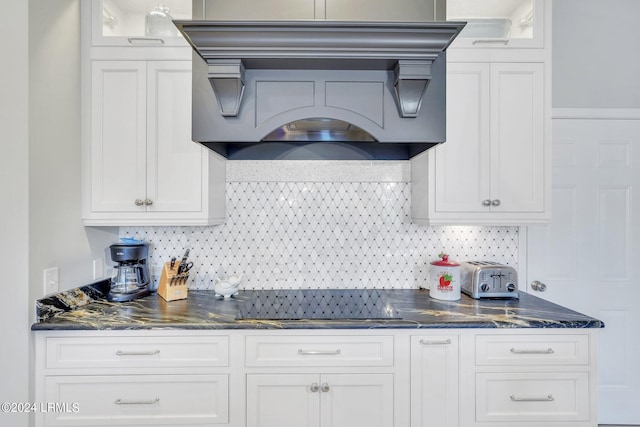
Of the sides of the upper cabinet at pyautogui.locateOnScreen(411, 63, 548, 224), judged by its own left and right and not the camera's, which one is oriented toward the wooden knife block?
right

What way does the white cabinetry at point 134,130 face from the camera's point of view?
toward the camera

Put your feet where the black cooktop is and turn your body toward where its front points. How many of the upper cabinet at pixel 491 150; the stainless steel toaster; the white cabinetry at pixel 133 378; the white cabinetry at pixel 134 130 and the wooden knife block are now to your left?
2

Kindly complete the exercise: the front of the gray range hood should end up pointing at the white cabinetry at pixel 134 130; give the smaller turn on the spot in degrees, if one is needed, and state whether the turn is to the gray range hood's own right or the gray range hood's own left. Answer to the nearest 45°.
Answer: approximately 90° to the gray range hood's own right

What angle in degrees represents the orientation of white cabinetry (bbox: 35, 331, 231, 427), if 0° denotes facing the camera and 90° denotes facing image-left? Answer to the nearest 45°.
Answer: approximately 0°

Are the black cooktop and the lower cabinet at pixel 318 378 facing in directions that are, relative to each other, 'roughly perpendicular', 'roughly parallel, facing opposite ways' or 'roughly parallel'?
roughly parallel

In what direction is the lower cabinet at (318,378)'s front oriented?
toward the camera

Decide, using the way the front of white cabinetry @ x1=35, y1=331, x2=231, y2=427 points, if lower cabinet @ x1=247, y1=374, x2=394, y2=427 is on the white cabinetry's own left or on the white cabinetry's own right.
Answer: on the white cabinetry's own left

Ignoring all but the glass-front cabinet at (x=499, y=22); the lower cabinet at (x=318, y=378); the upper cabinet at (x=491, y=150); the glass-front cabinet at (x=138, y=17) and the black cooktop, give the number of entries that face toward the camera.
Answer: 5

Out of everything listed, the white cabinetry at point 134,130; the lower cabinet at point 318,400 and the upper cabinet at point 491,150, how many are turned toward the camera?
3

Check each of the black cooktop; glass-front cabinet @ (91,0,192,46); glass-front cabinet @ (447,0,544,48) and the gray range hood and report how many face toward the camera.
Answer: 4
